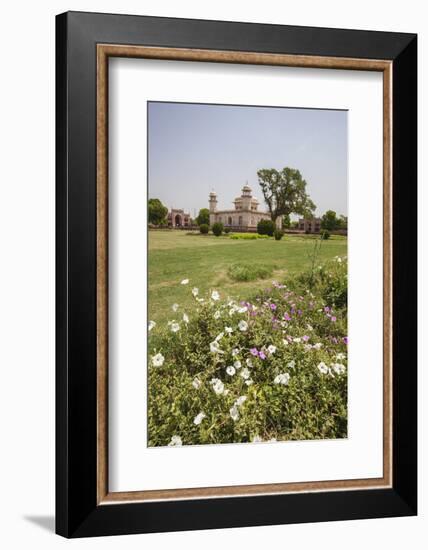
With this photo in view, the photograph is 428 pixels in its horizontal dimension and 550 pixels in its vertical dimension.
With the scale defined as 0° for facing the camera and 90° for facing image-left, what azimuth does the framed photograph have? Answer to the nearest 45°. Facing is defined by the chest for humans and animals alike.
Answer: approximately 315°
